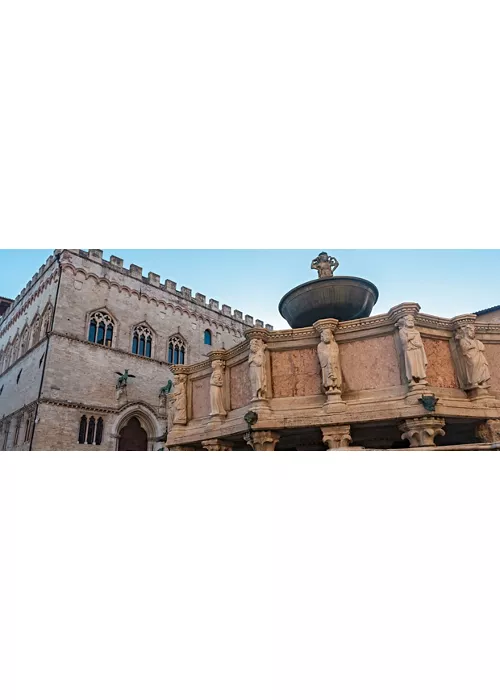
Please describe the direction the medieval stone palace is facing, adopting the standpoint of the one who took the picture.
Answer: facing the viewer and to the right of the viewer
